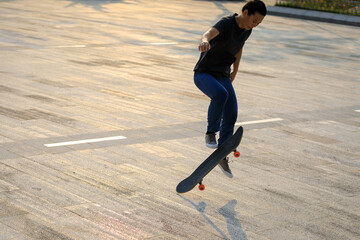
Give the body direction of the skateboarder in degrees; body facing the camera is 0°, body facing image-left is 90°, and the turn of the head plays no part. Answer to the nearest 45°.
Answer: approximately 315°
